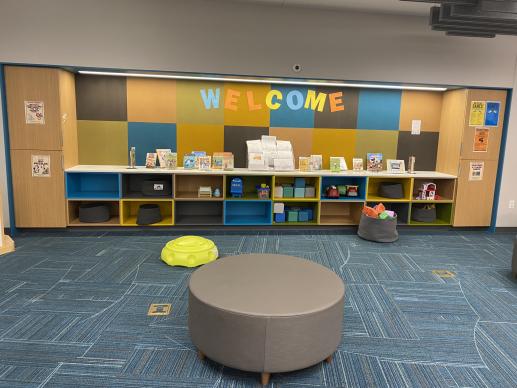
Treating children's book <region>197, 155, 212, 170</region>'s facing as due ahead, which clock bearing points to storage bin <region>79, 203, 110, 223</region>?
The storage bin is roughly at 3 o'clock from the children's book.

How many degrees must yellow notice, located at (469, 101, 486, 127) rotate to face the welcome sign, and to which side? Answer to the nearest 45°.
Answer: approximately 45° to its right

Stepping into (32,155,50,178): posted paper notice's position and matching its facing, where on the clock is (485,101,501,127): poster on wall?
The poster on wall is roughly at 10 o'clock from the posted paper notice.

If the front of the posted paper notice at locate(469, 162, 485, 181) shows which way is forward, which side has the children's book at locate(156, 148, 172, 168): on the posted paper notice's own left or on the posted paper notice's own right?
on the posted paper notice's own right

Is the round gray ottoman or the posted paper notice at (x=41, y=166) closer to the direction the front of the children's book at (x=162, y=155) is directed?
the round gray ottoman

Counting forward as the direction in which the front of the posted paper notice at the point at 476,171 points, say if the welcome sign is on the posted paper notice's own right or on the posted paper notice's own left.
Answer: on the posted paper notice's own right
